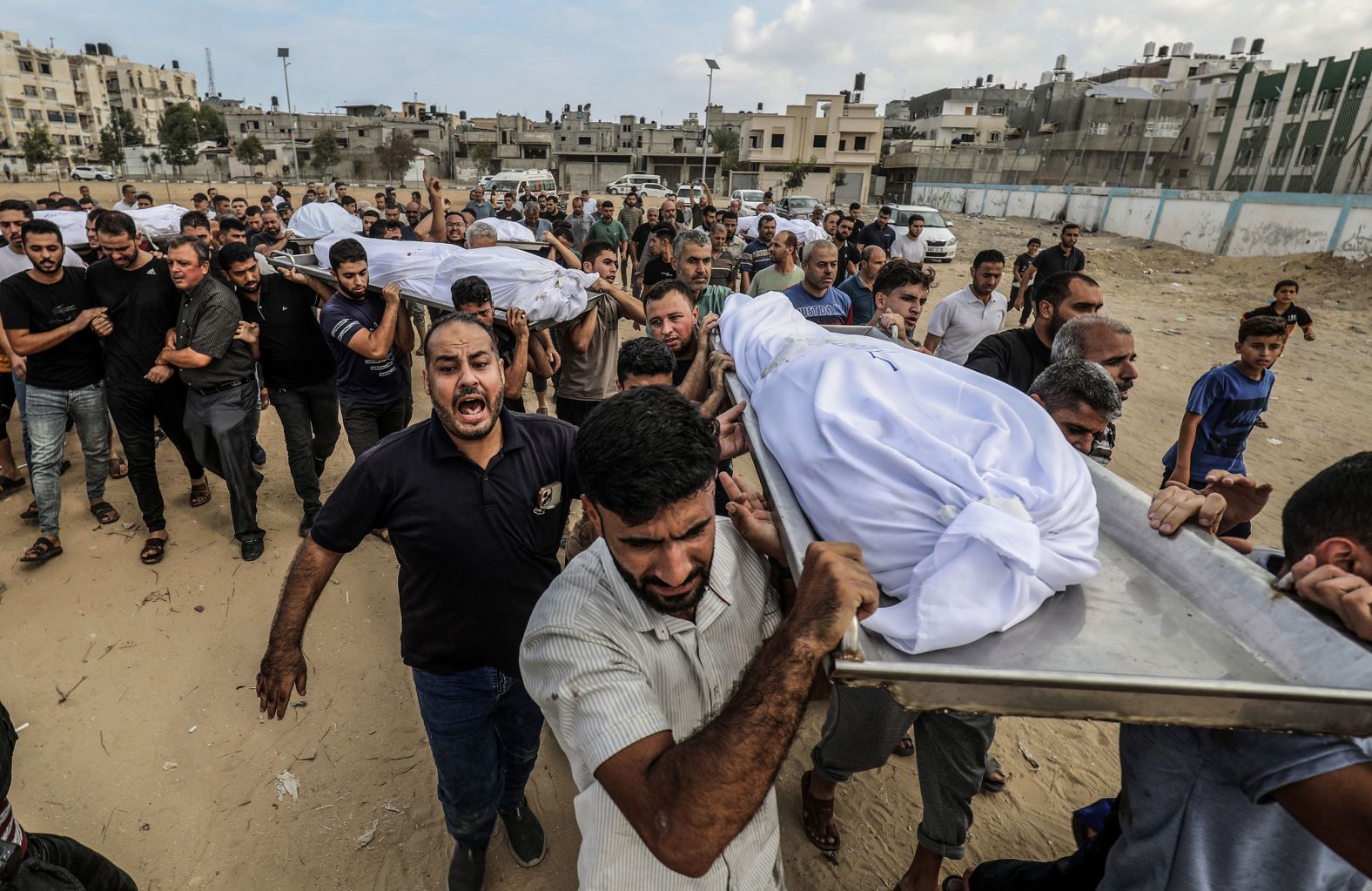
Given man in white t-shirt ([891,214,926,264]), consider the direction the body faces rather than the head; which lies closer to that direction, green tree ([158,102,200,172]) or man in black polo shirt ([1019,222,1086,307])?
the man in black polo shirt

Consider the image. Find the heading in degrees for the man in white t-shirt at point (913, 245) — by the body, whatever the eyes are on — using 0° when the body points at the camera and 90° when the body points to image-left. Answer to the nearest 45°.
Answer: approximately 315°

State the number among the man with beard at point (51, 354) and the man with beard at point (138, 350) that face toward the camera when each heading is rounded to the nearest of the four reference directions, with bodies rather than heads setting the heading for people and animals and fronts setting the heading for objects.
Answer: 2
